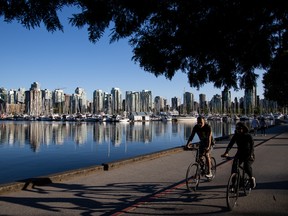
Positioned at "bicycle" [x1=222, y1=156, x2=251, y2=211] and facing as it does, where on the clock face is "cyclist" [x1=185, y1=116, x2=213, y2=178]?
The cyclist is roughly at 4 o'clock from the bicycle.

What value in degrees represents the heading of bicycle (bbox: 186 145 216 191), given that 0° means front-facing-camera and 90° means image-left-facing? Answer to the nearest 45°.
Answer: approximately 45°

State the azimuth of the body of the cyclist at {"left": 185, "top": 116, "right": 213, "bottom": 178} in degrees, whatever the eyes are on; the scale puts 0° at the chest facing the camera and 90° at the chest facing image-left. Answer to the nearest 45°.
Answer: approximately 45°

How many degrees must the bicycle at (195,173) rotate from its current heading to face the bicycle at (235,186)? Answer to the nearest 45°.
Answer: approximately 90° to its left

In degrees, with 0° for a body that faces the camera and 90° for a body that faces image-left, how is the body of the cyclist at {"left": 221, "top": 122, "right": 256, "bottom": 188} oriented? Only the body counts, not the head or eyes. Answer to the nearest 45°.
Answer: approximately 45°

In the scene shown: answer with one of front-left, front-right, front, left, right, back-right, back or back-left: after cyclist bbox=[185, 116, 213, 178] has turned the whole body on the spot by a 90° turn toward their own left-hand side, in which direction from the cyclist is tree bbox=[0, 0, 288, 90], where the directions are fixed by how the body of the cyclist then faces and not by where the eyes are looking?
front-right

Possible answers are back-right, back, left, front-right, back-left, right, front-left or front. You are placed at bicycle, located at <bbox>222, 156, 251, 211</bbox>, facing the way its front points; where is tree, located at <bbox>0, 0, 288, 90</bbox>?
front-right

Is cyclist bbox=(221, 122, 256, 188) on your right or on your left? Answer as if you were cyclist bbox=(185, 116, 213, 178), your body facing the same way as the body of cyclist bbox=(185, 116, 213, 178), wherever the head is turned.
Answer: on your left

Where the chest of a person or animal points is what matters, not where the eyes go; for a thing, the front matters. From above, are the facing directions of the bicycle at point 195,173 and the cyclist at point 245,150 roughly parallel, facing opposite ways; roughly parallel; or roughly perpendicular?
roughly parallel

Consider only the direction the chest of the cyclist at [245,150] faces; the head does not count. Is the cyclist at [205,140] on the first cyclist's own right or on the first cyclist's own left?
on the first cyclist's own right

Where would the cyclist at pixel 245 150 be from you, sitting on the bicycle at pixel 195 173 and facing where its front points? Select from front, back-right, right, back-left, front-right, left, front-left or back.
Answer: left

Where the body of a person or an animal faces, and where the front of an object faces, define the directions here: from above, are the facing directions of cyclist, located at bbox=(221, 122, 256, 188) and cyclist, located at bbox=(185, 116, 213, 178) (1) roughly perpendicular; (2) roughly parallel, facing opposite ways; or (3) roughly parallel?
roughly parallel

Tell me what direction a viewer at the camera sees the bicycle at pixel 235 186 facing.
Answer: facing the viewer and to the left of the viewer
